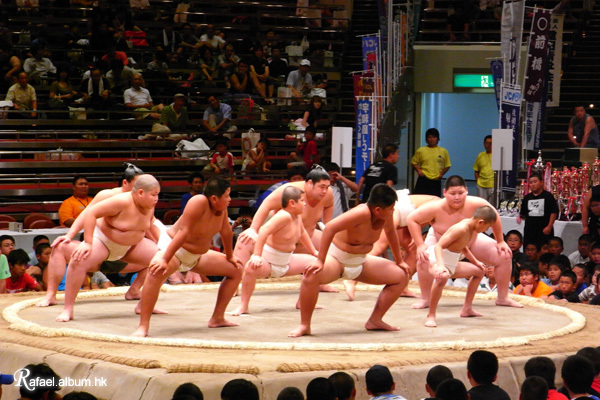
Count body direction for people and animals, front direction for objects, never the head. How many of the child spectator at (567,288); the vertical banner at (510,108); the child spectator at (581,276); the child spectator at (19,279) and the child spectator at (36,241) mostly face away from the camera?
0

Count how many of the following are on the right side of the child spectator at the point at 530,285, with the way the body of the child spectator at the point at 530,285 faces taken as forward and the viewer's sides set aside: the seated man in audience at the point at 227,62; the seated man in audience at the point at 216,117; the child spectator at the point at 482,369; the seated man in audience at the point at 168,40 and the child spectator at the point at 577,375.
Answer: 3

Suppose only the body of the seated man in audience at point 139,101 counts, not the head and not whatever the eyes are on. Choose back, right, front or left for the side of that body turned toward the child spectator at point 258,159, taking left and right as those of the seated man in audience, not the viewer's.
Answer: front

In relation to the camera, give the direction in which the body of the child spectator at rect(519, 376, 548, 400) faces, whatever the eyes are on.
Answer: away from the camera

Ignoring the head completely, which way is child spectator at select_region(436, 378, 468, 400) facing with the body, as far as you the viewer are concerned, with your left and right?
facing away from the viewer

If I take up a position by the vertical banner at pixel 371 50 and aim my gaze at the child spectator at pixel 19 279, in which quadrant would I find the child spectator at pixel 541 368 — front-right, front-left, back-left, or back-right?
front-left

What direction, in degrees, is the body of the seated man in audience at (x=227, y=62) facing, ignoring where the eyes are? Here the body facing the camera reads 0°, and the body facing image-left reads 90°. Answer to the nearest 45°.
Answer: approximately 0°

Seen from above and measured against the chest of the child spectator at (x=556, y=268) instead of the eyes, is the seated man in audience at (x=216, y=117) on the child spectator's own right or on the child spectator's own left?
on the child spectator's own right

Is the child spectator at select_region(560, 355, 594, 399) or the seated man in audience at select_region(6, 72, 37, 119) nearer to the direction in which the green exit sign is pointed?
the child spectator

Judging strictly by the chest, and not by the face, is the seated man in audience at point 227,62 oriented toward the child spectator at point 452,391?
yes

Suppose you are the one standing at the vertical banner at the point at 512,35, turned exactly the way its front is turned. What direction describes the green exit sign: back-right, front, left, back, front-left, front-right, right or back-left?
back

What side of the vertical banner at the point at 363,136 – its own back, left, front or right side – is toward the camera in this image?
front

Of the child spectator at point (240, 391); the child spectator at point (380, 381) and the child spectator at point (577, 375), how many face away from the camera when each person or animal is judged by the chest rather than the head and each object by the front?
3

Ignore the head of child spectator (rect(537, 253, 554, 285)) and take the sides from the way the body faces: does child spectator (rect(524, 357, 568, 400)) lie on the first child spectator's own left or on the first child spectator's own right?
on the first child spectator's own left

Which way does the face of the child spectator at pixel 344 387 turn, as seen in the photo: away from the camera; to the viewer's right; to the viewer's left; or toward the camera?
away from the camera

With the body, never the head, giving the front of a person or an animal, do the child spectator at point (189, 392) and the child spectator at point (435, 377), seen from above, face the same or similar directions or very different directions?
same or similar directions

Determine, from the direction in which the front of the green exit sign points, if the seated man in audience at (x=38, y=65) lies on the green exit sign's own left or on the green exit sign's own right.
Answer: on the green exit sign's own right

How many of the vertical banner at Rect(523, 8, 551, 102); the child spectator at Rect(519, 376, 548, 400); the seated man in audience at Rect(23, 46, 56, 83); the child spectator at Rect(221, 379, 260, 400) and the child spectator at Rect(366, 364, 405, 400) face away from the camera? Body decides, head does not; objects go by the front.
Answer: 3

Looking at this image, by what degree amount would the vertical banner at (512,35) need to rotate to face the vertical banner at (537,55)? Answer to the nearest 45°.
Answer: approximately 135° to its left

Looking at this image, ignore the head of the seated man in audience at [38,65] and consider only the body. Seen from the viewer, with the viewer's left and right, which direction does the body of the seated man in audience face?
facing the viewer and to the right of the viewer

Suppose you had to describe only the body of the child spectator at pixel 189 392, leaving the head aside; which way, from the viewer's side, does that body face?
away from the camera
